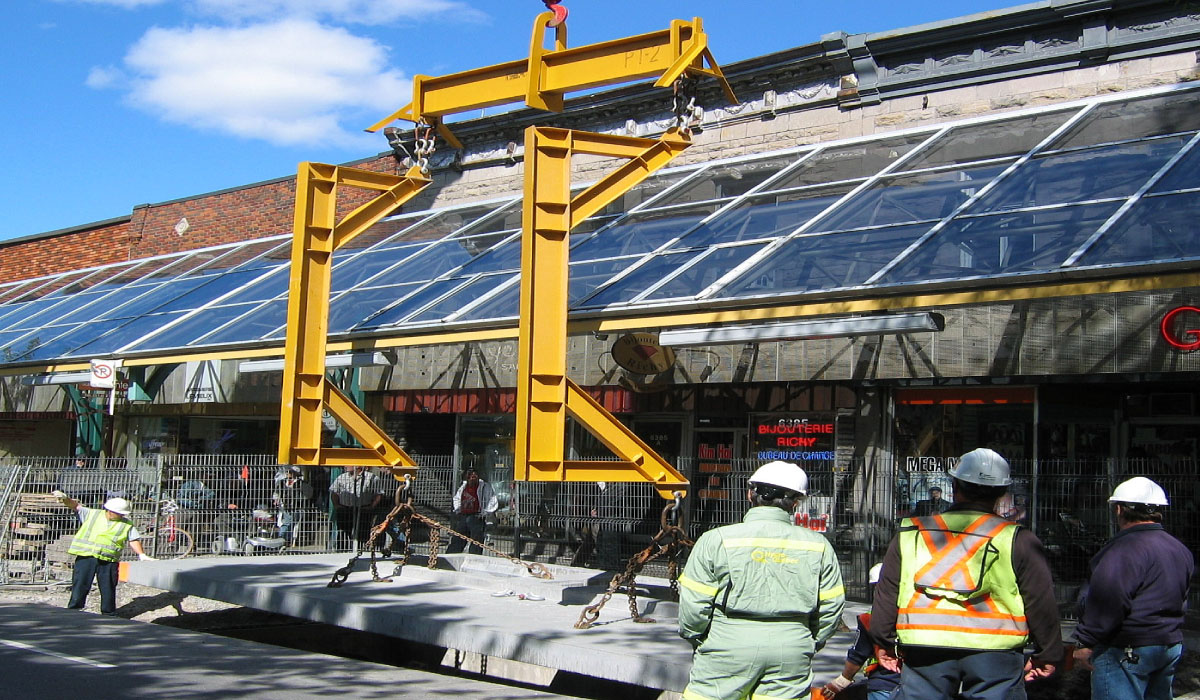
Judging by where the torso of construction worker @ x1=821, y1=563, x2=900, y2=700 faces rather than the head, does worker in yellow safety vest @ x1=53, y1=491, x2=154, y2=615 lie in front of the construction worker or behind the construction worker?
in front

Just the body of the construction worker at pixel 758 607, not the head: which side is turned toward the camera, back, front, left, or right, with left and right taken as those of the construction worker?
back

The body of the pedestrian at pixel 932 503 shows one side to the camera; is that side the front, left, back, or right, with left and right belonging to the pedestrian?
front

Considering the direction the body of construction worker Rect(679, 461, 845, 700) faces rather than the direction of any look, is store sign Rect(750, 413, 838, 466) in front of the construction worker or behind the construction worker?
in front

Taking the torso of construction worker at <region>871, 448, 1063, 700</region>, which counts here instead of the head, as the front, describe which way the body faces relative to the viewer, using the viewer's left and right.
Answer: facing away from the viewer

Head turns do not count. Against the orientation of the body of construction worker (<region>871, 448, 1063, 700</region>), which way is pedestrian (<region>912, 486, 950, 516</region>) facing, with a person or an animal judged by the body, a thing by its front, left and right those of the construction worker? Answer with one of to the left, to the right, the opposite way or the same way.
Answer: the opposite way

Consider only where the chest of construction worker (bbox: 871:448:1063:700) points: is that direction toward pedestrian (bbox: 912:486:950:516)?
yes

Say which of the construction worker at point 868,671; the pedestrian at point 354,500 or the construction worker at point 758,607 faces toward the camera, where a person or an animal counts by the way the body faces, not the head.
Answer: the pedestrian at point 354,500

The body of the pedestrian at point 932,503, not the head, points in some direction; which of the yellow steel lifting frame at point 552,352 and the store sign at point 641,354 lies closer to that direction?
the yellow steel lifting frame

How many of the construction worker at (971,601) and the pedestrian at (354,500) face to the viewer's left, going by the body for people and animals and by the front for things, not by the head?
0

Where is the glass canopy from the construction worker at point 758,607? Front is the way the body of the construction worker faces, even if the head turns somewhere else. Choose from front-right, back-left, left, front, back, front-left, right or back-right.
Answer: front

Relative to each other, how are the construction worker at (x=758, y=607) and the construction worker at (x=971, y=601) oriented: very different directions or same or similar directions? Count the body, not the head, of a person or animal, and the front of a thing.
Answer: same or similar directions

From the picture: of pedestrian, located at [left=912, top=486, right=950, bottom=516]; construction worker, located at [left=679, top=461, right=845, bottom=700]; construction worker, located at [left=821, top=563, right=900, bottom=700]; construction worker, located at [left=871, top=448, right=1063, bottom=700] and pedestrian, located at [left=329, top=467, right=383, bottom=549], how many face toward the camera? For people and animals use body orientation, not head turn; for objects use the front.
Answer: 2
